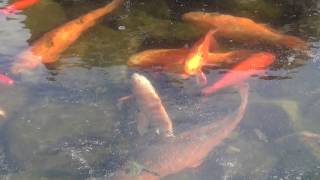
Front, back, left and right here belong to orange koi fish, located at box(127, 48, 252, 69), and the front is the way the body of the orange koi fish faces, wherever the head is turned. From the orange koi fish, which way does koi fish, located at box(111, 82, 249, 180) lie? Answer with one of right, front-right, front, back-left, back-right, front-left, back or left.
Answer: left

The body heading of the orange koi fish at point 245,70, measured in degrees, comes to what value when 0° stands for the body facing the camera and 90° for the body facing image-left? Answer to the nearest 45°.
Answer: approximately 225°

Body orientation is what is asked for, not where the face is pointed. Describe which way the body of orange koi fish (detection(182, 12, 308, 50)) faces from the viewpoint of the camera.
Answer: to the viewer's left

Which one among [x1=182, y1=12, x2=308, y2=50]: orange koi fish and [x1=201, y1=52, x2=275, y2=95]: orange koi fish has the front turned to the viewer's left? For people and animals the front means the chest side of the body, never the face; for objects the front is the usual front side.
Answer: [x1=182, y1=12, x2=308, y2=50]: orange koi fish

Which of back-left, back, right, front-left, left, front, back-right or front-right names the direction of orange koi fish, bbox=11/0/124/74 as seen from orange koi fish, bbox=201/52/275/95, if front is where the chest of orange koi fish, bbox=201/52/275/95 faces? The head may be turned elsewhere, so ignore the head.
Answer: back-left

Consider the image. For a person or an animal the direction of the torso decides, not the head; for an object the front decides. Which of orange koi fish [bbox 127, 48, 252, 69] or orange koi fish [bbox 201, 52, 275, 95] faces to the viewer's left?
orange koi fish [bbox 127, 48, 252, 69]

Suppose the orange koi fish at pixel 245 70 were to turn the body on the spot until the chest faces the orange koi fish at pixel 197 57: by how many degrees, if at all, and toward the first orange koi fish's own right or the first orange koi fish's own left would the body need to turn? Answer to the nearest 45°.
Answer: approximately 135° to the first orange koi fish's own left

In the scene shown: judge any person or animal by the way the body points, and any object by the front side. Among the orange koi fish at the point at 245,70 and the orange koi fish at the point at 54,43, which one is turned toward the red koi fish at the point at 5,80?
the orange koi fish at the point at 54,43

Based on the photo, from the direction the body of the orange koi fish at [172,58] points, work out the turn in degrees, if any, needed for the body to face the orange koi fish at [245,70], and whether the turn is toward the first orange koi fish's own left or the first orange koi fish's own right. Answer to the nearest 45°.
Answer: approximately 180°

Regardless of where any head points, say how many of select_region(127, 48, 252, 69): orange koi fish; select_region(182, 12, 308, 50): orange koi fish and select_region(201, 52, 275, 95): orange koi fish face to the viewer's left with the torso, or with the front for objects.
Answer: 2

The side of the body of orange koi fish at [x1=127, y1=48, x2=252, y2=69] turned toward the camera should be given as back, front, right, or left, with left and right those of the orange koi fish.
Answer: left

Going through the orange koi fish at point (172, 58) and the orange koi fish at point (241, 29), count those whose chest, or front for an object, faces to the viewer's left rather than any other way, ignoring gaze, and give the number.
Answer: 2

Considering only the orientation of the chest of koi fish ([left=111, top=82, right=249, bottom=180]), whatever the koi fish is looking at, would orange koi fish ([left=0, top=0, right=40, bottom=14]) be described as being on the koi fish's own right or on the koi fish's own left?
on the koi fish's own right

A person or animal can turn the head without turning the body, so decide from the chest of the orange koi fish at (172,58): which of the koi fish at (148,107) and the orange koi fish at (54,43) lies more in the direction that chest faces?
the orange koi fish

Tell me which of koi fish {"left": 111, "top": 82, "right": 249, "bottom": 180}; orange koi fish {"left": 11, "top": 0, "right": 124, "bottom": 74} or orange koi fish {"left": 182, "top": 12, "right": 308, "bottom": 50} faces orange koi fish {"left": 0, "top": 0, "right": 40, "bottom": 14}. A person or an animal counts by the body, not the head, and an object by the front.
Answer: orange koi fish {"left": 182, "top": 12, "right": 308, "bottom": 50}
